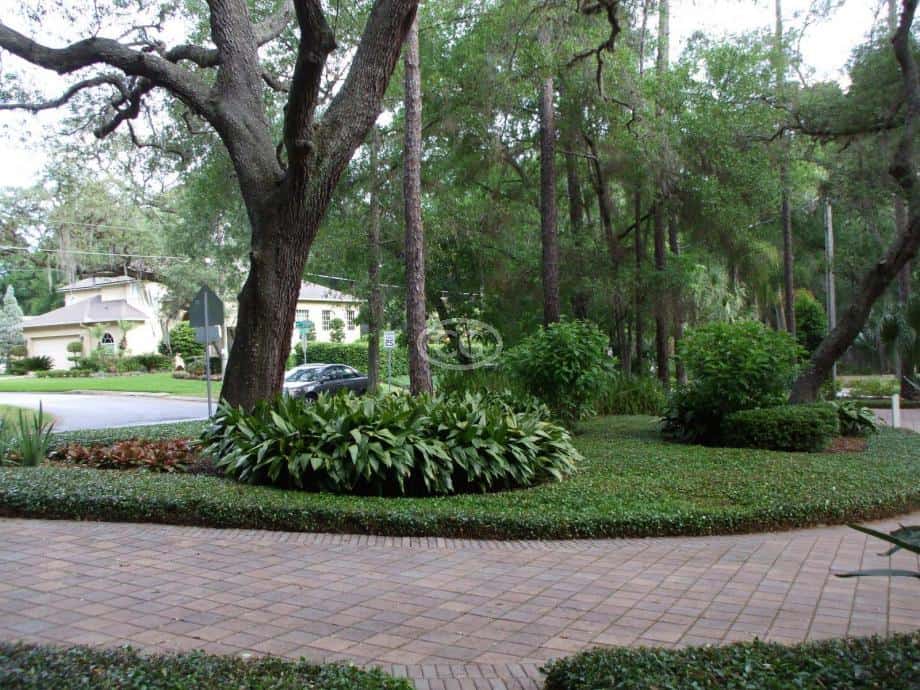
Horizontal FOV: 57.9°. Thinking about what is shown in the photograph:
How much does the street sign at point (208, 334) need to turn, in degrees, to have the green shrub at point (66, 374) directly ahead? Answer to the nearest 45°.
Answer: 0° — it already faces it

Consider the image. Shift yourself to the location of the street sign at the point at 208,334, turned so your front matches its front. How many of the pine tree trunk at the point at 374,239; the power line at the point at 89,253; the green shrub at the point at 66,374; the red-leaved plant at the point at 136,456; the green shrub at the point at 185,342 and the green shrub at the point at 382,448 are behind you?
2

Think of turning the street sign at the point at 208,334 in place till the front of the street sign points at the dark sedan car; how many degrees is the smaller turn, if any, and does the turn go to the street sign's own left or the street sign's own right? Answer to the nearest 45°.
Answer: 0° — it already faces it

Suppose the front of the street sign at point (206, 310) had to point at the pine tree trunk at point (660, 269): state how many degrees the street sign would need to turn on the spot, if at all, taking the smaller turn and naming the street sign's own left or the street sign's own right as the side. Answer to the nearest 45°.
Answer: approximately 90° to the street sign's own right

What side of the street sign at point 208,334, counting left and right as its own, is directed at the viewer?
back

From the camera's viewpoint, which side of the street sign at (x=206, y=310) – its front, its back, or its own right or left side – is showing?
back

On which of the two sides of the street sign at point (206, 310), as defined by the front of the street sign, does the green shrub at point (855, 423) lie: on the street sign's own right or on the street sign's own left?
on the street sign's own right

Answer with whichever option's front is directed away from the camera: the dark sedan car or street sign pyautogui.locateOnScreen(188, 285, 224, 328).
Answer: the street sign
